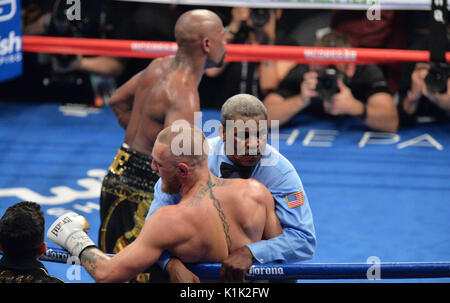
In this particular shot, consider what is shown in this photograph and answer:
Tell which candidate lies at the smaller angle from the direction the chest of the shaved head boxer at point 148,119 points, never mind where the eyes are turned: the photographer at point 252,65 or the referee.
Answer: the photographer

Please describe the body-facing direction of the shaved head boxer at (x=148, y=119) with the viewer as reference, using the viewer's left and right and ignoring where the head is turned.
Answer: facing away from the viewer and to the right of the viewer

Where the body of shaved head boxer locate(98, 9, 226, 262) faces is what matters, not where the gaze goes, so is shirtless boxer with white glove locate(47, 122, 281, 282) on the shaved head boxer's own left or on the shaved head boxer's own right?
on the shaved head boxer's own right

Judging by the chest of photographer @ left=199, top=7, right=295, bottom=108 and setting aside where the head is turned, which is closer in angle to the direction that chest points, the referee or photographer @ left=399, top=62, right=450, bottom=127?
the referee

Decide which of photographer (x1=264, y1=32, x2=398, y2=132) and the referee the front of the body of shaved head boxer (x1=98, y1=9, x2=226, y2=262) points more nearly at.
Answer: the photographer

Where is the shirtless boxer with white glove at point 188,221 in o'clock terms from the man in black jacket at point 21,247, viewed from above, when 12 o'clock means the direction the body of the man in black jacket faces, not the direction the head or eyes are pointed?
The shirtless boxer with white glove is roughly at 3 o'clock from the man in black jacket.

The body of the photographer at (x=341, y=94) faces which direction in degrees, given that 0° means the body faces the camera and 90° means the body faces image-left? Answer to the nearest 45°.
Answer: approximately 0°

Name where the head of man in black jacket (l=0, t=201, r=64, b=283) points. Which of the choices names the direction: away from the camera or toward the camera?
away from the camera

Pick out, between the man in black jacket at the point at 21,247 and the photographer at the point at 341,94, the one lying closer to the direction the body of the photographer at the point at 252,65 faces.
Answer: the man in black jacket

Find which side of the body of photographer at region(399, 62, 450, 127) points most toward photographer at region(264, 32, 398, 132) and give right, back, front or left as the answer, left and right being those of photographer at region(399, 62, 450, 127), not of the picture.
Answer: right
